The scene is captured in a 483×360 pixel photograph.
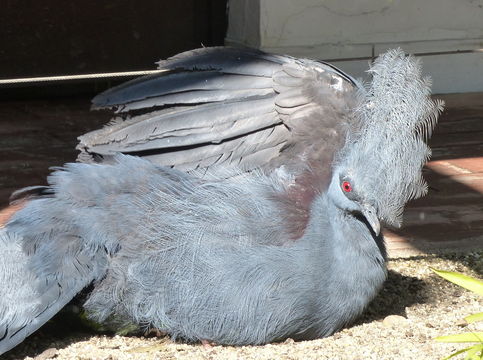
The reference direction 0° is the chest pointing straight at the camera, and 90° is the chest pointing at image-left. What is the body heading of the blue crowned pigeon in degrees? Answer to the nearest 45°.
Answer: approximately 270°

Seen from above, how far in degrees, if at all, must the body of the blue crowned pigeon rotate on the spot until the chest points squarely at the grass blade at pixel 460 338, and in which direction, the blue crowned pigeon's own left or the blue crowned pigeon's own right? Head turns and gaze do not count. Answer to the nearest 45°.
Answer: approximately 45° to the blue crowned pigeon's own right
